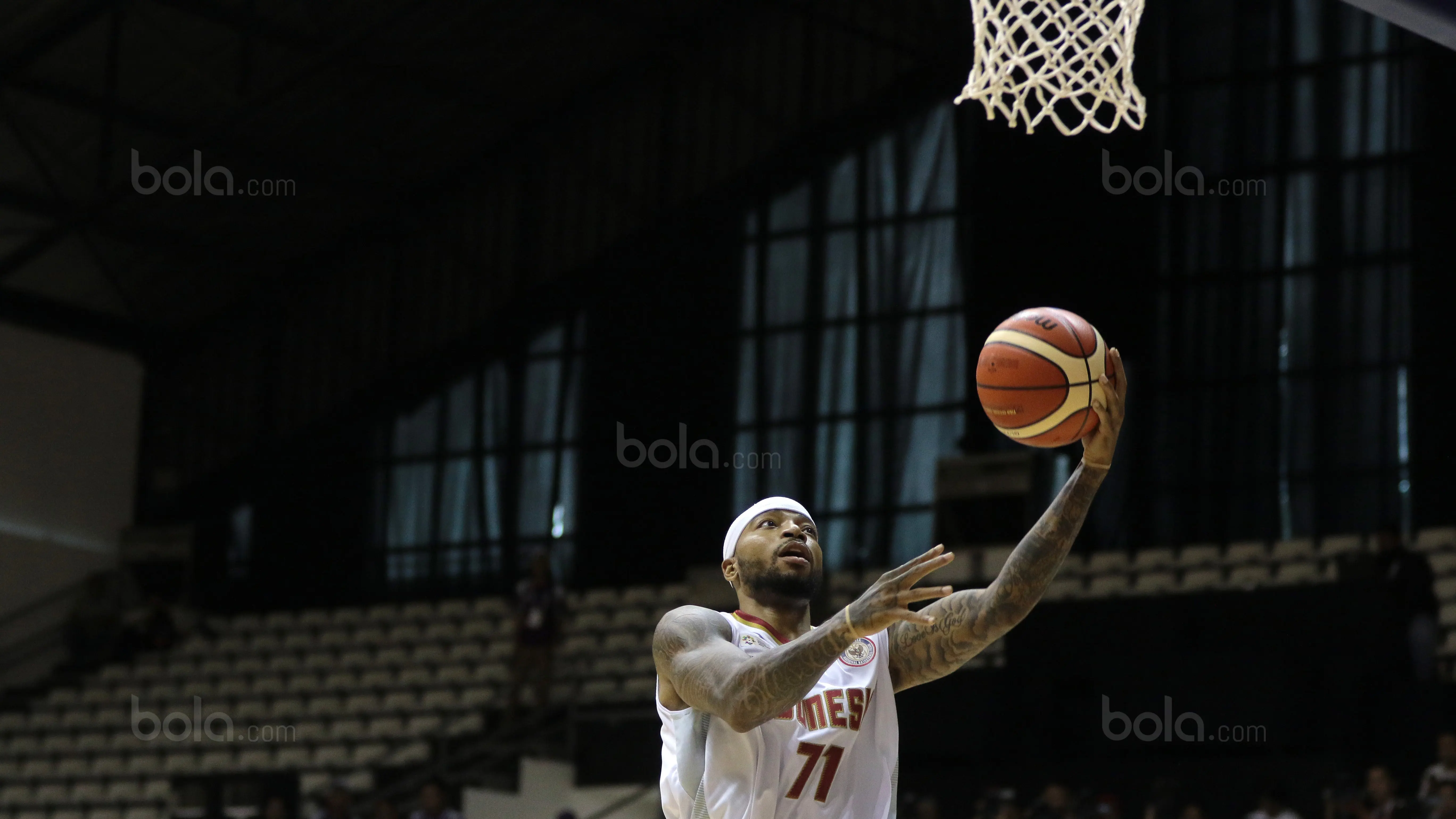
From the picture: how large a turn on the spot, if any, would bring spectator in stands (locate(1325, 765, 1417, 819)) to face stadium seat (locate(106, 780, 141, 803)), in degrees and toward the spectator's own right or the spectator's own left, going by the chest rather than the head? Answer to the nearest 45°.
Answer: approximately 90° to the spectator's own right

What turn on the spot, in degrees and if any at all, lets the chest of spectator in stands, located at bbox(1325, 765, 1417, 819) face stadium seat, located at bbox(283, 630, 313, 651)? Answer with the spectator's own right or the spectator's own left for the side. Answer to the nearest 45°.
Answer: approximately 135° to the spectator's own right

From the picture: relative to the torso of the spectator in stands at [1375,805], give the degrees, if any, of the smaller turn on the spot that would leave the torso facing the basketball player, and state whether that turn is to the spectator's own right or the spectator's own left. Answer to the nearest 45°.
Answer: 0° — they already face them

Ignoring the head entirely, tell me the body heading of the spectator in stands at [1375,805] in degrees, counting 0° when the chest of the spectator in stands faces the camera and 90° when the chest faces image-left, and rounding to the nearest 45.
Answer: approximately 0°

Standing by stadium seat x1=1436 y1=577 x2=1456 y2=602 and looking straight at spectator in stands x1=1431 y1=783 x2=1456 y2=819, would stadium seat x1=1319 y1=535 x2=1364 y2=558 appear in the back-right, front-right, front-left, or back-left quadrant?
back-right

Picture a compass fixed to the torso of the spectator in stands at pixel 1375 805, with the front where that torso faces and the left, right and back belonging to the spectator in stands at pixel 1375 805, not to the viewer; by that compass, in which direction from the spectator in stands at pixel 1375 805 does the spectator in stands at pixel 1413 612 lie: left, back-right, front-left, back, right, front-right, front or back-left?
back

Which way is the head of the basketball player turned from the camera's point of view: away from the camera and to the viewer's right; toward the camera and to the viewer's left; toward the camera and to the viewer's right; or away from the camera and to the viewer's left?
toward the camera and to the viewer's right

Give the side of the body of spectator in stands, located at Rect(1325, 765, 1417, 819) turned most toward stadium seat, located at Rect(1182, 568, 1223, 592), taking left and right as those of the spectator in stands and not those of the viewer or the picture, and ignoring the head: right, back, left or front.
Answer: back

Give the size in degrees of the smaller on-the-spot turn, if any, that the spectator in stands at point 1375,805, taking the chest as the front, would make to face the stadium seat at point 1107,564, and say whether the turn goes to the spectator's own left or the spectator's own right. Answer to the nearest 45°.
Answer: approximately 135° to the spectator's own right

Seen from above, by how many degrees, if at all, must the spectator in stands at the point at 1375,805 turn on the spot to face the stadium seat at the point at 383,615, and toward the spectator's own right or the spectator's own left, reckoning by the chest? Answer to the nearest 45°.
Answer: approximately 135° to the spectator's own right

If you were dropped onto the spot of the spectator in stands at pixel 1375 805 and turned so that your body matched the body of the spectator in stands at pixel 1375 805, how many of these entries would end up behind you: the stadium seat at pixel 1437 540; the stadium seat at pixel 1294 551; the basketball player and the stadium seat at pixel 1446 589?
3

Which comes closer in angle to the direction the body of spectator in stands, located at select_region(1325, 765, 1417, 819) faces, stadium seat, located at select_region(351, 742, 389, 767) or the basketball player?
the basketball player

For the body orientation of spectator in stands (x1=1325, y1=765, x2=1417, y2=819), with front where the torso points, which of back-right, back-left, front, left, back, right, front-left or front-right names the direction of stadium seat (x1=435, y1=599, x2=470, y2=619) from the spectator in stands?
back-right

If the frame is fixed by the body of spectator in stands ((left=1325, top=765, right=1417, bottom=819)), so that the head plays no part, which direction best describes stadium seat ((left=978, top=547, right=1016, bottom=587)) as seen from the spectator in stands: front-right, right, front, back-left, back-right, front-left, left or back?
back-right
